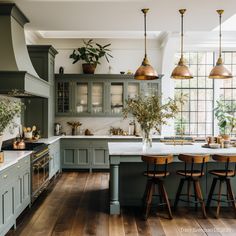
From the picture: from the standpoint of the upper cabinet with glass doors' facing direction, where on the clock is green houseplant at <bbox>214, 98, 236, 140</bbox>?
The green houseplant is roughly at 9 o'clock from the upper cabinet with glass doors.

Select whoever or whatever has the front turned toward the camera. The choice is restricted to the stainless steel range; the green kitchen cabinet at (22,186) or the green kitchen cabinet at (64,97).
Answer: the green kitchen cabinet at (64,97)

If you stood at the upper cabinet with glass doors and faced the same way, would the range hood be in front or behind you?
in front

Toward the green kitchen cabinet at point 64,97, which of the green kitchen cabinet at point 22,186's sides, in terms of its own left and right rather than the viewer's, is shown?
left

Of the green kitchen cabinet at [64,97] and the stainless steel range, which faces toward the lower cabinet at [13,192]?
the green kitchen cabinet

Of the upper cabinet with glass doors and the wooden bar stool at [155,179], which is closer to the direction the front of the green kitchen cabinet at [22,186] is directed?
the wooden bar stool

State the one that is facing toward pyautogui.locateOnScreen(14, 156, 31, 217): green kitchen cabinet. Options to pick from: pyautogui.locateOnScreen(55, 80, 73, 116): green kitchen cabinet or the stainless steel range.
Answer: pyautogui.locateOnScreen(55, 80, 73, 116): green kitchen cabinet

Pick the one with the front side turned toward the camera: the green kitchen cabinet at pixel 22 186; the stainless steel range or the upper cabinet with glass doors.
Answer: the upper cabinet with glass doors

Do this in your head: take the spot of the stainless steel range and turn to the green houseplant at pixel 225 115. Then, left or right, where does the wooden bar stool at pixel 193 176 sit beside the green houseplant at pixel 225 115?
right

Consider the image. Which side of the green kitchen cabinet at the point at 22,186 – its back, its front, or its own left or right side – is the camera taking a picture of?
right

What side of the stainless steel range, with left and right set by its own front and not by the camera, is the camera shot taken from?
right

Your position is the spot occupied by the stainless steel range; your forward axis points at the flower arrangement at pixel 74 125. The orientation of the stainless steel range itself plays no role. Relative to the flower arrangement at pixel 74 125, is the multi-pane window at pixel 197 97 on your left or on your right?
right

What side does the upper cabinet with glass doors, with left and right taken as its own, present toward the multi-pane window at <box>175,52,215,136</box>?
left

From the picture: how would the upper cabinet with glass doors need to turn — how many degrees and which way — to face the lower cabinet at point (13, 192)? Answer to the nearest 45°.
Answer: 0° — it already faces it

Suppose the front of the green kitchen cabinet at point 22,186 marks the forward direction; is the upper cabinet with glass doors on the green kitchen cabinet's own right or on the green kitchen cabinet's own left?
on the green kitchen cabinet's own left

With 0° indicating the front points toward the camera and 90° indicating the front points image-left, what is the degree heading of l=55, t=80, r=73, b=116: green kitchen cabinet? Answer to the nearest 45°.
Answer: approximately 0°

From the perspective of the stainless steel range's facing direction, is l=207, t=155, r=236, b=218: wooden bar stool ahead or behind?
ahead
